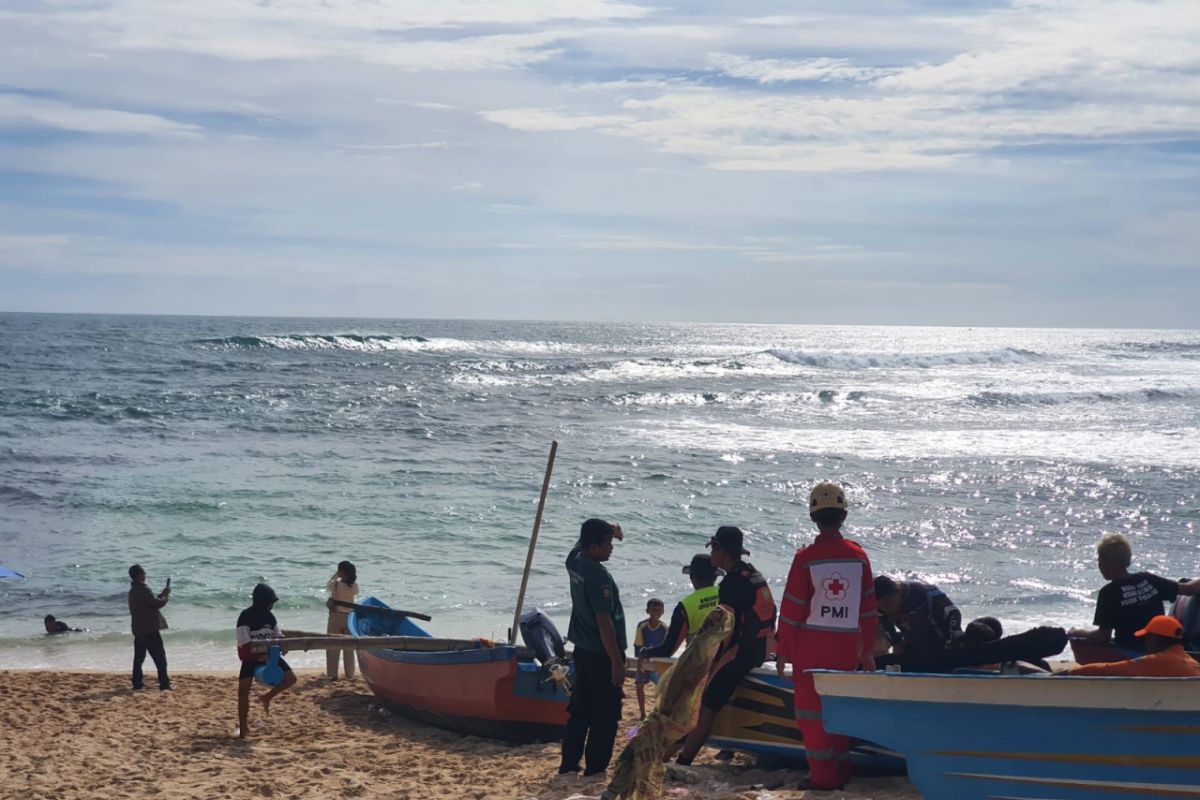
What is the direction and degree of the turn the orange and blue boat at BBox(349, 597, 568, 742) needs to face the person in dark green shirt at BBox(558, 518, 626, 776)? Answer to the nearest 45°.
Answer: approximately 135° to its left

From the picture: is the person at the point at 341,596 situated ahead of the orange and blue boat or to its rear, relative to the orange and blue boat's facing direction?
ahead

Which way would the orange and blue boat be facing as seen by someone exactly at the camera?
facing away from the viewer and to the left of the viewer

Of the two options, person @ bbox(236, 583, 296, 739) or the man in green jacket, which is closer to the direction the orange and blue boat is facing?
the person

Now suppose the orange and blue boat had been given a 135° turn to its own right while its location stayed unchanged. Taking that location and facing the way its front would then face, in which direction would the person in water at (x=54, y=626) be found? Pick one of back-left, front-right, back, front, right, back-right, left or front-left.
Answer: back-left

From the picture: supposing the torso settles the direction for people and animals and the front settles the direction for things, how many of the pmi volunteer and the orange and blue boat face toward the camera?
0

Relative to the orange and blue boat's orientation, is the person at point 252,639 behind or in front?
in front

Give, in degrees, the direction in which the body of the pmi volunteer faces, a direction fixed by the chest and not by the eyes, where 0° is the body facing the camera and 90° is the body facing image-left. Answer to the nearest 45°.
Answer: approximately 180°

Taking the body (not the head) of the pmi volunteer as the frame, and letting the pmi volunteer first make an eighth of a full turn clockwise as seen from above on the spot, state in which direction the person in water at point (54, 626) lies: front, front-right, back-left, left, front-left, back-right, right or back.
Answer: left

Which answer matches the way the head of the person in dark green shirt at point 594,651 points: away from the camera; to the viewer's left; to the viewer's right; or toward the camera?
to the viewer's right

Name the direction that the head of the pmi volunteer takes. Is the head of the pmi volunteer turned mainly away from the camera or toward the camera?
away from the camera

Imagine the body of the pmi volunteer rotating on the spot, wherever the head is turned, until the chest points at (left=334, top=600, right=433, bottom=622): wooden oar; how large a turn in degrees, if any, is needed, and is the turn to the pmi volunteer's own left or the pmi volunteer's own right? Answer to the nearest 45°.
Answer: approximately 45° to the pmi volunteer's own left

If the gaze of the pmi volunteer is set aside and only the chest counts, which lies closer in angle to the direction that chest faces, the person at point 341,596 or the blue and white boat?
the person

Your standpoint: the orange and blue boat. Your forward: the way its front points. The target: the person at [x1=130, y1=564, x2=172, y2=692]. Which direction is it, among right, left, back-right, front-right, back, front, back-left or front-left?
front
